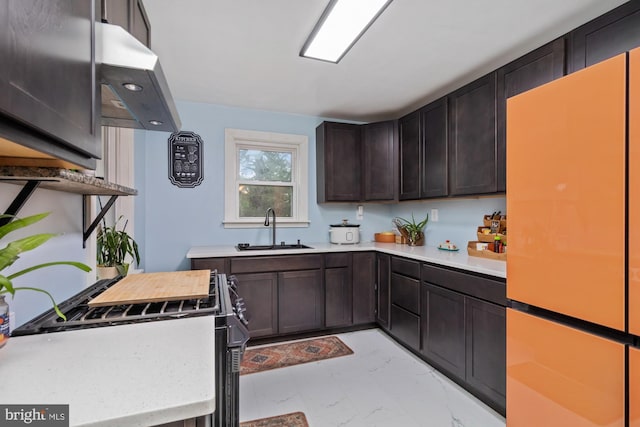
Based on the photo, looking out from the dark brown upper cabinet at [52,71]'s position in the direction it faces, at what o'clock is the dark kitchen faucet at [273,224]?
The dark kitchen faucet is roughly at 9 o'clock from the dark brown upper cabinet.

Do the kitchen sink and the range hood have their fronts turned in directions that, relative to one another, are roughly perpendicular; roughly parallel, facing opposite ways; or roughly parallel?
roughly perpendicular

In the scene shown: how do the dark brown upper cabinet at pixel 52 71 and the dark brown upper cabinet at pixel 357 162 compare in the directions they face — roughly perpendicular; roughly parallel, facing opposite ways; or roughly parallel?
roughly perpendicular

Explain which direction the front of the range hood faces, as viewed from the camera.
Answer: facing to the right of the viewer

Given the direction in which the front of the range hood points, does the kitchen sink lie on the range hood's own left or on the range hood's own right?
on the range hood's own left

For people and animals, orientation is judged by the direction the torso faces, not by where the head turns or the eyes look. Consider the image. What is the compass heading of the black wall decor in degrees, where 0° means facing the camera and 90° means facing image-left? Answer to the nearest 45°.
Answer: approximately 0°

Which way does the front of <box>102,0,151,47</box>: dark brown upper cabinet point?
to the viewer's right

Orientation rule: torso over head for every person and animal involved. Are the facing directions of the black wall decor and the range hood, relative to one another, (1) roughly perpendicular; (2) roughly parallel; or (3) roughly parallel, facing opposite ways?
roughly perpendicular

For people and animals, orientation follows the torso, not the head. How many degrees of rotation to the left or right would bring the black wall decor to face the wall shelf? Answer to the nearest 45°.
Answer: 0° — it already faces it

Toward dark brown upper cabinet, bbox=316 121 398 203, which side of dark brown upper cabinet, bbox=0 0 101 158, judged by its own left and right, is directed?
left
